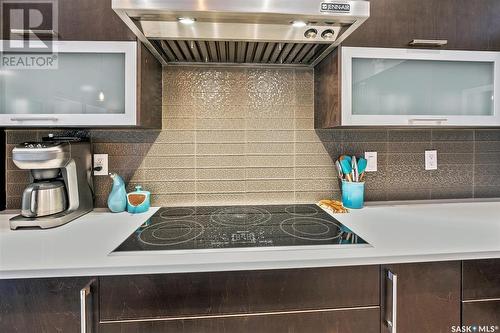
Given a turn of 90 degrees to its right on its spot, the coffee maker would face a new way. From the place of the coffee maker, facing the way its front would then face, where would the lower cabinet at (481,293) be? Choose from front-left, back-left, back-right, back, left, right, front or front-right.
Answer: back

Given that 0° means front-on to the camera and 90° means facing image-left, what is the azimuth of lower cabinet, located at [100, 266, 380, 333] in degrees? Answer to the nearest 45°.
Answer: approximately 0°

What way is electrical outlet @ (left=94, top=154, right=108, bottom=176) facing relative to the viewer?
toward the camera

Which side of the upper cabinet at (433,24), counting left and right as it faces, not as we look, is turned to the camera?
front

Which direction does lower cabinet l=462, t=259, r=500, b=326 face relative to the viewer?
toward the camera

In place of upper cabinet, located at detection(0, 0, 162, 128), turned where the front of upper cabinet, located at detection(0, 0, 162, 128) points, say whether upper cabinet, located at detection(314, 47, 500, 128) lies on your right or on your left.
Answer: on your left

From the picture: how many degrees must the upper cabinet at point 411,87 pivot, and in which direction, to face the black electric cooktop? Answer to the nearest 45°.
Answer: approximately 45° to its right

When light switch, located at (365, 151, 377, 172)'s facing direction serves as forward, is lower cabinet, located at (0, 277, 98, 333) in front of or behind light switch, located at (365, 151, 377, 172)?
in front
